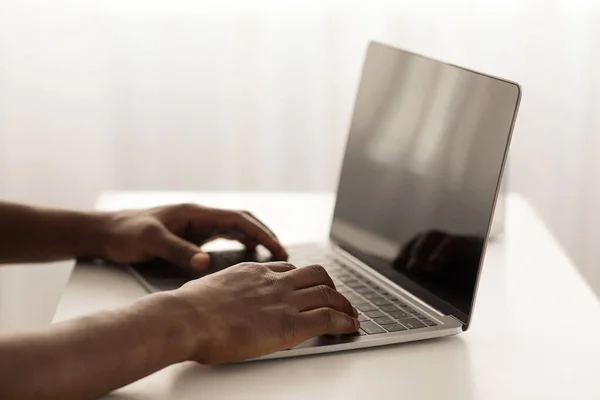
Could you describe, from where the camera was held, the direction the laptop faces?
facing the viewer and to the left of the viewer
